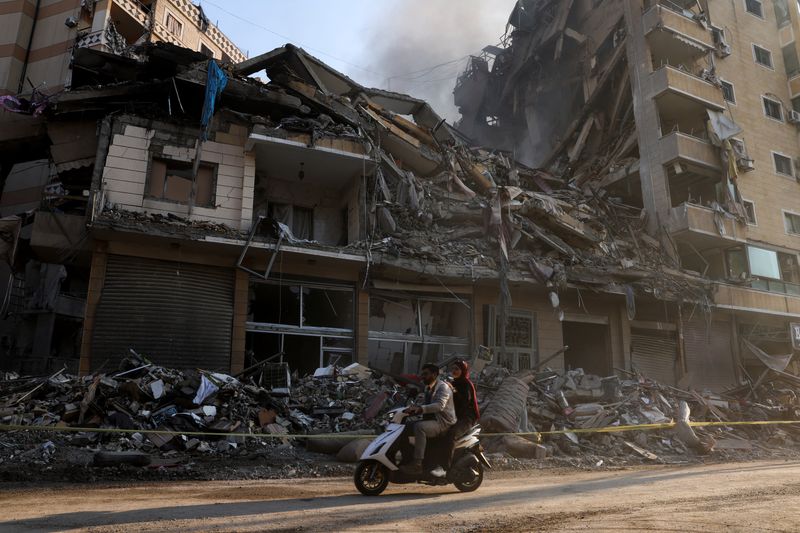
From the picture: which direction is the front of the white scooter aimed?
to the viewer's left

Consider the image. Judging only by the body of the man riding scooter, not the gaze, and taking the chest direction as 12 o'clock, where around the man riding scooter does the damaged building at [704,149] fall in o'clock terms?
The damaged building is roughly at 4 o'clock from the man riding scooter.

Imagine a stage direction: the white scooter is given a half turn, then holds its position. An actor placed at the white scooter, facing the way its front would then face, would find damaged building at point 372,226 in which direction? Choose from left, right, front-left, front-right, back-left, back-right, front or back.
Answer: left

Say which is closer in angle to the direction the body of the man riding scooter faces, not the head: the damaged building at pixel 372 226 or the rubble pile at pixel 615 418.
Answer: the damaged building

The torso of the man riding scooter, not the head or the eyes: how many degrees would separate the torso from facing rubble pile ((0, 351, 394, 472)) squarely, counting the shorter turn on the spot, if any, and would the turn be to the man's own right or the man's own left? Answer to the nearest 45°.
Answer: approximately 45° to the man's own right

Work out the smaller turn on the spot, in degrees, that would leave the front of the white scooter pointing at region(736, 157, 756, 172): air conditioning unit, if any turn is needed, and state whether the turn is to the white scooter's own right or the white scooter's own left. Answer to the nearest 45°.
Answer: approximately 135° to the white scooter's own right

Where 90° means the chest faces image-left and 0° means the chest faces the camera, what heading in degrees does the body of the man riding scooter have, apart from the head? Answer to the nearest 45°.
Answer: approximately 90°

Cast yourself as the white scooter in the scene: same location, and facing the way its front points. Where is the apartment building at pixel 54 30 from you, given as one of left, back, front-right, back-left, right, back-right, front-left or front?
front-right

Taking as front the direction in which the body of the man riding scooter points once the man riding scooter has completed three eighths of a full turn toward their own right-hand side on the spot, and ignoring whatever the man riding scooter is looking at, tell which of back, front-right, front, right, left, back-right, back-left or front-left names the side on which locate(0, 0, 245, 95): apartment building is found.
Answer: left
